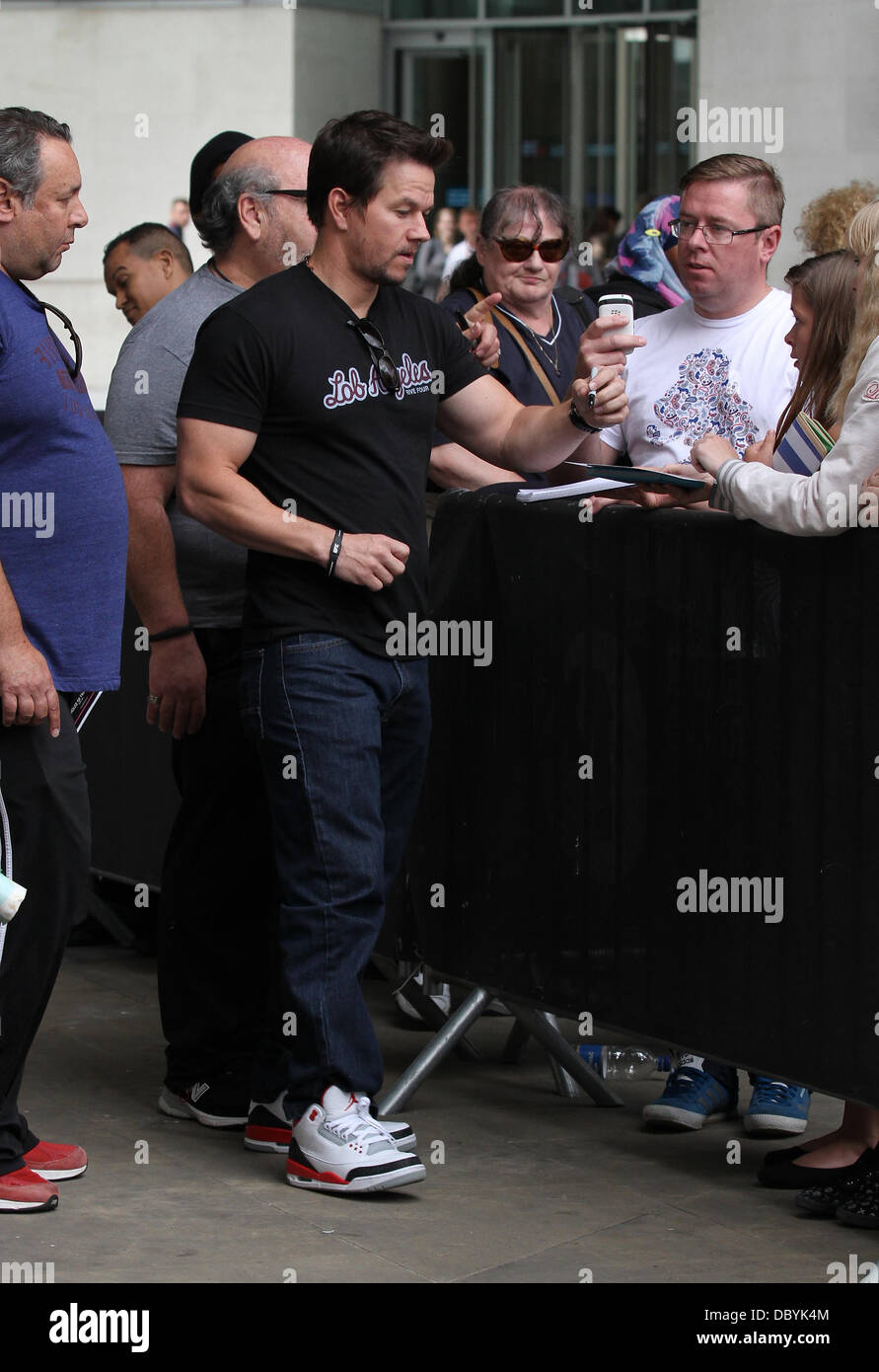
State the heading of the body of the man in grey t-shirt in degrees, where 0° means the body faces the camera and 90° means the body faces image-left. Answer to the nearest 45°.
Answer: approximately 270°

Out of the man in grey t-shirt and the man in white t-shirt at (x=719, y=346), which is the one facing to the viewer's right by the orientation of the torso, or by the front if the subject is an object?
the man in grey t-shirt

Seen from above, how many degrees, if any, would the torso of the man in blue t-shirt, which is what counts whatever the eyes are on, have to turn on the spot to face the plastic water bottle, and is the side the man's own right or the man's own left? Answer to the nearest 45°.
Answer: approximately 45° to the man's own left

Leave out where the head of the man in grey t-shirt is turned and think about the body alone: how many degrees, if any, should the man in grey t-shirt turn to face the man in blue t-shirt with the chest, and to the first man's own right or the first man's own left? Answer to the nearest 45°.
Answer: approximately 135° to the first man's own right

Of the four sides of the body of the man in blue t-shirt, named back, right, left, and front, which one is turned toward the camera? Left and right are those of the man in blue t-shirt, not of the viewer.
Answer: right

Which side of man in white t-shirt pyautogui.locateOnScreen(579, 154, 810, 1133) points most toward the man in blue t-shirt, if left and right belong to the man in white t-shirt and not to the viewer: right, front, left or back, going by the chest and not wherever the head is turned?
front

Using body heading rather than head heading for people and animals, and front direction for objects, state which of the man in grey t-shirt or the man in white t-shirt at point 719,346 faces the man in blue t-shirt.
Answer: the man in white t-shirt

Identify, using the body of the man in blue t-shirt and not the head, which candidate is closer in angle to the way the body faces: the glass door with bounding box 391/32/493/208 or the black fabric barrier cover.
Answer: the black fabric barrier cover

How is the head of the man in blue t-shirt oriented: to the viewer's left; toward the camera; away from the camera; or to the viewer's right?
to the viewer's right
